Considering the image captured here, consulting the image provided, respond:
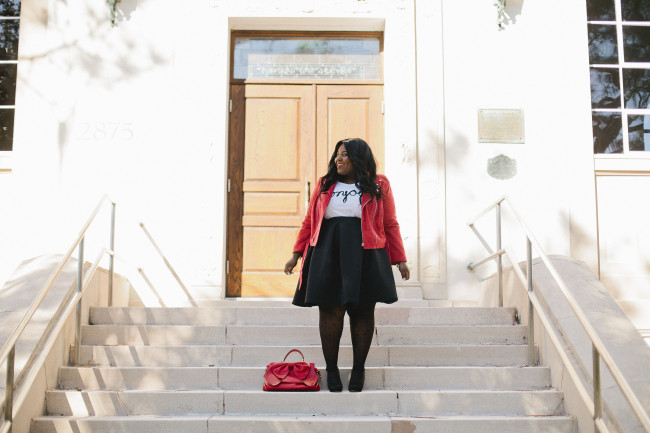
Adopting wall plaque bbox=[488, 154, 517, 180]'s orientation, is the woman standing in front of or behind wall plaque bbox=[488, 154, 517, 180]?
in front

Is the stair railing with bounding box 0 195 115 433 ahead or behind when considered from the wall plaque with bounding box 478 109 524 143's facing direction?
ahead

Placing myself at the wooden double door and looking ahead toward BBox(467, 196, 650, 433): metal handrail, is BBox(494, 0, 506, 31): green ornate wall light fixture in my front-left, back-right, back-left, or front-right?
front-left

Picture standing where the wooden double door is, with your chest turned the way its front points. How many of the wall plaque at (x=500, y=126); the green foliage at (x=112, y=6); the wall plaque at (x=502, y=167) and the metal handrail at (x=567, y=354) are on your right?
1

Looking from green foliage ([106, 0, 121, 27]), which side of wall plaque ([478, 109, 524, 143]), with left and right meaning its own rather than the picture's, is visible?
right

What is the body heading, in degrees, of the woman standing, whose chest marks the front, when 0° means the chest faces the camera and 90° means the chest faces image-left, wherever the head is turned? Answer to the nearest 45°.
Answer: approximately 0°

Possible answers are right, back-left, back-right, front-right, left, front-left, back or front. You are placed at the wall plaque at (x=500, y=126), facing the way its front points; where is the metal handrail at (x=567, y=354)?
front

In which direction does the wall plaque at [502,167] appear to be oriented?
toward the camera

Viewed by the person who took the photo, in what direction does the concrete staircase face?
facing the viewer

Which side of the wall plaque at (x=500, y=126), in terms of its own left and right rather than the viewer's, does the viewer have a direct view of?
front
